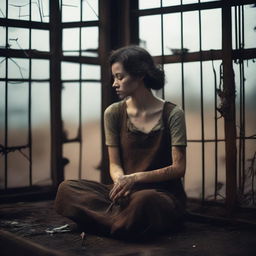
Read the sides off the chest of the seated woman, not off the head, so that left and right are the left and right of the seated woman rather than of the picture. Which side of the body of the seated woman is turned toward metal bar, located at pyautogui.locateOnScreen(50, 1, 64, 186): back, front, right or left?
right

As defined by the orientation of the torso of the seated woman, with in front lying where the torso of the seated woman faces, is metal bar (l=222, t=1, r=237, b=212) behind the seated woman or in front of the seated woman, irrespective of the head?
behind

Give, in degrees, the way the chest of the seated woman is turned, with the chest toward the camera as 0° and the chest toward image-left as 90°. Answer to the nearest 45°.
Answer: approximately 45°
